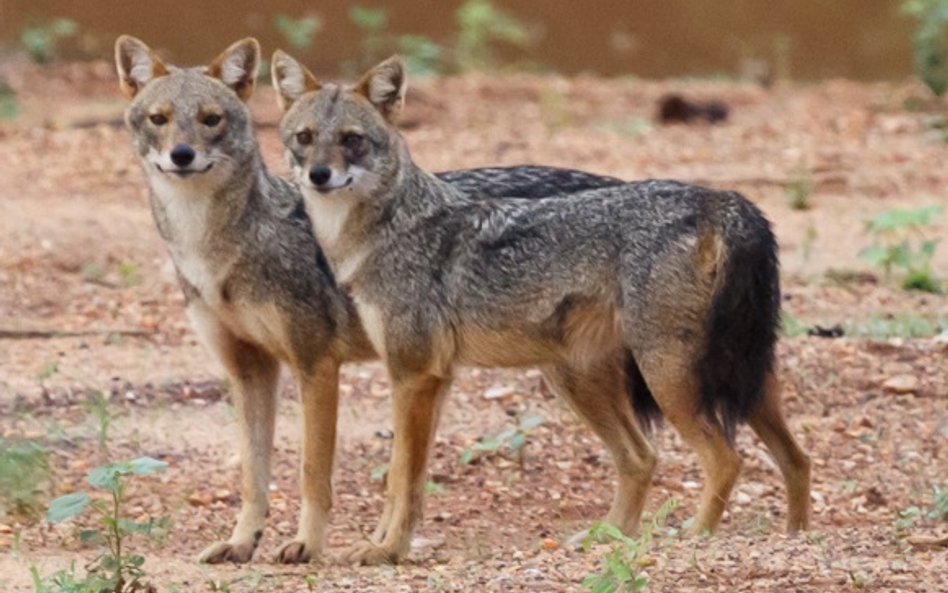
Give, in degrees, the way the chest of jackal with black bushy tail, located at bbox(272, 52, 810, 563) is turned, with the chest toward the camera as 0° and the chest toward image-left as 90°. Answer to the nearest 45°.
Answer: approximately 90°

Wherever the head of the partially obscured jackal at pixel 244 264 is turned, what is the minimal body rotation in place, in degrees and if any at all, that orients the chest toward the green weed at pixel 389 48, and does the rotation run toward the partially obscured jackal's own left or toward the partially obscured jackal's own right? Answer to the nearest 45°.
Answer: approximately 135° to the partially obscured jackal's own right

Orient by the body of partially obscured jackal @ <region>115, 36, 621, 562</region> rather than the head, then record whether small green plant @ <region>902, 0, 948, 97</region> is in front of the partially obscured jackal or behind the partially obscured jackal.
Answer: behind

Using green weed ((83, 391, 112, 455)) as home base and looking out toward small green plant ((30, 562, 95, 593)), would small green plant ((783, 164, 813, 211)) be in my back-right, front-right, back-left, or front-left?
back-left

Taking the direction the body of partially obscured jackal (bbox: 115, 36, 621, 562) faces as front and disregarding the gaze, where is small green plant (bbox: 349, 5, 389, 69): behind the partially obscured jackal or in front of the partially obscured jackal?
behind

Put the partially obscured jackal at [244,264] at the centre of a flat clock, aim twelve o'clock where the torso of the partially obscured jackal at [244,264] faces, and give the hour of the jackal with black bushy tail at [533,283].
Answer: the jackal with black bushy tail at [533,283] is roughly at 8 o'clock from the partially obscured jackal at [244,264].
